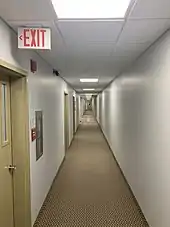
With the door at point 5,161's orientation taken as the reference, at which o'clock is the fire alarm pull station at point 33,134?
The fire alarm pull station is roughly at 10 o'clock from the door.

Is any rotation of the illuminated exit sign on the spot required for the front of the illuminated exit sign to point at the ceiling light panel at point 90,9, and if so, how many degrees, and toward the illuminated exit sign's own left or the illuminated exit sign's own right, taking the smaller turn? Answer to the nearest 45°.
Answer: approximately 45° to the illuminated exit sign's own left

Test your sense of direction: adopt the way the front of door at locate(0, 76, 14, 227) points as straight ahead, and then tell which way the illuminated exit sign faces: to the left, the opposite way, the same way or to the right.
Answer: to the right

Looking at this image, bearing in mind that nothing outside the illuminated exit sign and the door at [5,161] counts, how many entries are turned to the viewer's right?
1

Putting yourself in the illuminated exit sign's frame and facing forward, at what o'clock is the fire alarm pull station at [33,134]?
The fire alarm pull station is roughly at 6 o'clock from the illuminated exit sign.

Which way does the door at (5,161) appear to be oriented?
to the viewer's right

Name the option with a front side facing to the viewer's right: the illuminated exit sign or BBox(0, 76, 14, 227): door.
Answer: the door

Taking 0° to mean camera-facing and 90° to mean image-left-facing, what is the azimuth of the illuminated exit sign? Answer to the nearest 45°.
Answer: approximately 0°
